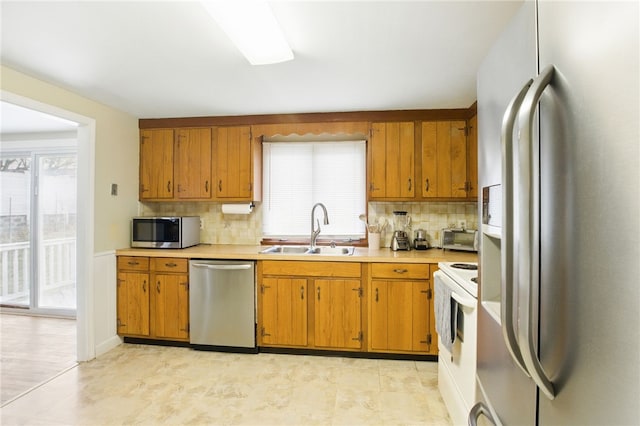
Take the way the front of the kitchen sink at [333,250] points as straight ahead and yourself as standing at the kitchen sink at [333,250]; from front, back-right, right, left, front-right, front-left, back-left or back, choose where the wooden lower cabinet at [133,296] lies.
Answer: right

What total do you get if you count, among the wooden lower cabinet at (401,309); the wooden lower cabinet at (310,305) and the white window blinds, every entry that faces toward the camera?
3

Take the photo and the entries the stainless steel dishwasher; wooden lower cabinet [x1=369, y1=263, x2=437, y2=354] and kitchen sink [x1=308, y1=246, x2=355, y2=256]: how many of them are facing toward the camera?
3

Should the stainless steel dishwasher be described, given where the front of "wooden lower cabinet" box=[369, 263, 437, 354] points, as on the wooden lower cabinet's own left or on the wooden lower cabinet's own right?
on the wooden lower cabinet's own right

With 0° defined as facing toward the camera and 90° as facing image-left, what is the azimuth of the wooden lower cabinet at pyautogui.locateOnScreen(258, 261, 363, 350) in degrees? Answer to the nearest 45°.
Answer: approximately 0°

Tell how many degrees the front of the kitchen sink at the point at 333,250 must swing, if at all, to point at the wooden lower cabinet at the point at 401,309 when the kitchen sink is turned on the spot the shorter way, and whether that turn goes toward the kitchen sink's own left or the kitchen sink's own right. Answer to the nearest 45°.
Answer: approximately 45° to the kitchen sink's own left

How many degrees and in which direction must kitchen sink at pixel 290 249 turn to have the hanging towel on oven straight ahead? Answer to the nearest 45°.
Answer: approximately 45° to its left

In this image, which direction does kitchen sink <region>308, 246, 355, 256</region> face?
toward the camera

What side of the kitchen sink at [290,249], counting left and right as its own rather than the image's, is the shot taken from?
front

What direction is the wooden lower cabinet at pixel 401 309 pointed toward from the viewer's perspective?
toward the camera

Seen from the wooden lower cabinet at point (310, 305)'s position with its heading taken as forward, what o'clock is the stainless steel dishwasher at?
The stainless steel dishwasher is roughly at 3 o'clock from the wooden lower cabinet.

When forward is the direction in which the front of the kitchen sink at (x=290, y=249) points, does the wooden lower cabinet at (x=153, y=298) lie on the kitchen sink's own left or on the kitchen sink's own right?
on the kitchen sink's own right

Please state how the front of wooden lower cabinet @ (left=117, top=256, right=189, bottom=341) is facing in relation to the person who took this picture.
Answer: facing the viewer and to the left of the viewer

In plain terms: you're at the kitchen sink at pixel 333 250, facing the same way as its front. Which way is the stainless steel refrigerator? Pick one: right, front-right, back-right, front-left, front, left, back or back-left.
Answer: front

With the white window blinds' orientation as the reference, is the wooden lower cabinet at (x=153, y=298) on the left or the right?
on its right
